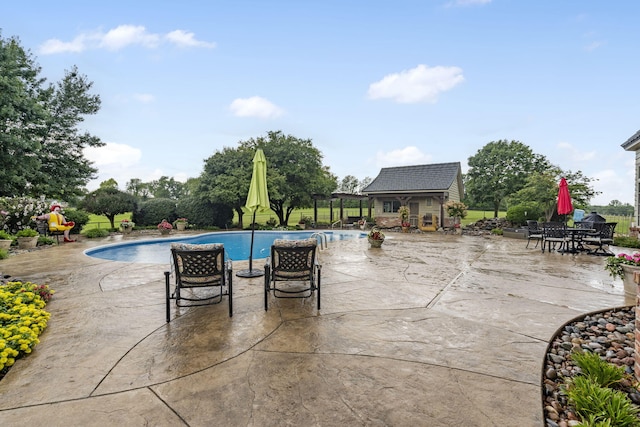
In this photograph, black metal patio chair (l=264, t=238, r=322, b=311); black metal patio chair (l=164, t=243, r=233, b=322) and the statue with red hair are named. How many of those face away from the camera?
2

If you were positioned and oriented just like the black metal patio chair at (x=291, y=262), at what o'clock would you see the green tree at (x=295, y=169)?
The green tree is roughly at 12 o'clock from the black metal patio chair.

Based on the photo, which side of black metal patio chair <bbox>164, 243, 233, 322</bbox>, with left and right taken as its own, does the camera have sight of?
back

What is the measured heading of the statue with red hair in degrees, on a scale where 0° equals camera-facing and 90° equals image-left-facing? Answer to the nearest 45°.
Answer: approximately 315°

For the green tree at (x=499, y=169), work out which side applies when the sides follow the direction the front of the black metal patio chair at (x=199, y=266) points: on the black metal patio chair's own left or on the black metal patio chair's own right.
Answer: on the black metal patio chair's own right

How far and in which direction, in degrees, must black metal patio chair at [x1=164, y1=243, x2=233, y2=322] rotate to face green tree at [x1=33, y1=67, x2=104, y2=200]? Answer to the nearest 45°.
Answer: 0° — it already faces it

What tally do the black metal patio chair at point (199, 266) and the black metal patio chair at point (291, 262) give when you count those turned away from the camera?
2

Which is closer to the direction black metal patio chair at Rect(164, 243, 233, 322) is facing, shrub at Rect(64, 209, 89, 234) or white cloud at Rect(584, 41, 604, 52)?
the shrub

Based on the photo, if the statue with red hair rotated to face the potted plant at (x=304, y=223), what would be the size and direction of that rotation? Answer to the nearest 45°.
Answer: approximately 45° to its left

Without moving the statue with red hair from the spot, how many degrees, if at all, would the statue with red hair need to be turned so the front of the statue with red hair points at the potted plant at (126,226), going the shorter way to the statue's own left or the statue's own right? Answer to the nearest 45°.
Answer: approximately 90° to the statue's own left

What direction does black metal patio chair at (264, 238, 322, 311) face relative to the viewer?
away from the camera

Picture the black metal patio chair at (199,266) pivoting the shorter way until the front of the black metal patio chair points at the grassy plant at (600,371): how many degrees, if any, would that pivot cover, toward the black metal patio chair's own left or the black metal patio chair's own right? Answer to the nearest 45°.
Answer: approximately 135° to the black metal patio chair's own right
